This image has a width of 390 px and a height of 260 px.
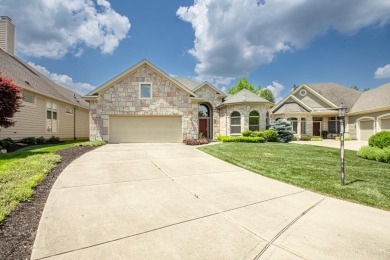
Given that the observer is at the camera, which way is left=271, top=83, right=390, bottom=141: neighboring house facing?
facing the viewer

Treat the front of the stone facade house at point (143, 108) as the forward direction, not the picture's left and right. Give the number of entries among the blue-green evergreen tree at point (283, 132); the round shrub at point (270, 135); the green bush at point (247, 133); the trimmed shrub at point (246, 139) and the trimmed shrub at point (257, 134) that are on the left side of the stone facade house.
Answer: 5

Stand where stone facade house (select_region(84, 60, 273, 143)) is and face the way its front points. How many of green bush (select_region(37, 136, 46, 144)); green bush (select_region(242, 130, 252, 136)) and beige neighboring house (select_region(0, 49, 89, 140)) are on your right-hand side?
2

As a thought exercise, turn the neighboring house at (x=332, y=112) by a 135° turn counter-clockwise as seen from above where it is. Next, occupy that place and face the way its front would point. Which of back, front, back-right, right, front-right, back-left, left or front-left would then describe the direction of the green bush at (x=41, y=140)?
back

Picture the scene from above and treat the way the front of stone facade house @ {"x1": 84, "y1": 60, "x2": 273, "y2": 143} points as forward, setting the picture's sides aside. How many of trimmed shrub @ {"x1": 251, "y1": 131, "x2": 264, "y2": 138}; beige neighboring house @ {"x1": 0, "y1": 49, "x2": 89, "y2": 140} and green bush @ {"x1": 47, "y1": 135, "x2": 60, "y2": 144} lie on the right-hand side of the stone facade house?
2

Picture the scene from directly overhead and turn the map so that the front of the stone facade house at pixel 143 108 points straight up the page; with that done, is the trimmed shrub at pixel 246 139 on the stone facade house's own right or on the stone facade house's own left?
on the stone facade house's own left

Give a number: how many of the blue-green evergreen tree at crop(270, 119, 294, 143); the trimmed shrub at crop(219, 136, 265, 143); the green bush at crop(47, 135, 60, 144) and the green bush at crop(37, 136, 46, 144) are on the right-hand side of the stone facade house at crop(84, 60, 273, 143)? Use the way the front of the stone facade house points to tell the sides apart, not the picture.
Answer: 2

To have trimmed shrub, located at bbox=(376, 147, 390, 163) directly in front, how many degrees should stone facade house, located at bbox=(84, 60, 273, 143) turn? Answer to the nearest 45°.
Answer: approximately 45° to its left

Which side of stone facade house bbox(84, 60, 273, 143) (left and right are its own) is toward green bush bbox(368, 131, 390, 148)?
left

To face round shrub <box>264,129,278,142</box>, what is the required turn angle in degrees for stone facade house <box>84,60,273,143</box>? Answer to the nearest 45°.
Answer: approximately 90° to its left

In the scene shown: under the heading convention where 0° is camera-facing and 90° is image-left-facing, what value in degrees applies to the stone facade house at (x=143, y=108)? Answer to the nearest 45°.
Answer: approximately 0°

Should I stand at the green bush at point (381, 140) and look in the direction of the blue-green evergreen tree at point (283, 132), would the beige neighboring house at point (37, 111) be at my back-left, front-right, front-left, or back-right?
front-left

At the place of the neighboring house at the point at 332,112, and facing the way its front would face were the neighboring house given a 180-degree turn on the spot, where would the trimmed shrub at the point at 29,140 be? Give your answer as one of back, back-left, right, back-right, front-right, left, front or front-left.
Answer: back-left

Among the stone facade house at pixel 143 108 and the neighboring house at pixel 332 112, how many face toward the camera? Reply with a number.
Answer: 2

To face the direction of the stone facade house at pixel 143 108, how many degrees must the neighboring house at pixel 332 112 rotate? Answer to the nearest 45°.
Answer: approximately 45° to its right

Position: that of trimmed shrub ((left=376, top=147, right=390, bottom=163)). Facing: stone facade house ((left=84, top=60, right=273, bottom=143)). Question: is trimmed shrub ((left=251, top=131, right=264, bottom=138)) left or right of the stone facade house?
right

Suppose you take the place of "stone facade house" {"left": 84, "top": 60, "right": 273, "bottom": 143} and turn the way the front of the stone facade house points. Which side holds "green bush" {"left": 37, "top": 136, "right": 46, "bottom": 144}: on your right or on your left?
on your right
